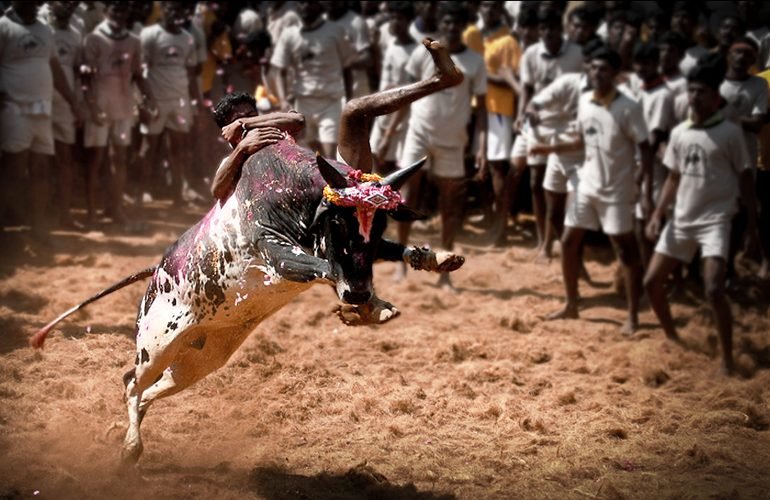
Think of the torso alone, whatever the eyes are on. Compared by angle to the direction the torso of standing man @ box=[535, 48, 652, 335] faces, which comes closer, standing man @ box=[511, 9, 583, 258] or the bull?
the bull

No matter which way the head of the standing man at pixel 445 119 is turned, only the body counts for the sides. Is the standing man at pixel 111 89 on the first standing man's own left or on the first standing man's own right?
on the first standing man's own right

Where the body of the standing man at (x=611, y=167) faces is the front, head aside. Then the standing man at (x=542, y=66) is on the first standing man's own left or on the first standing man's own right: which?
on the first standing man's own right

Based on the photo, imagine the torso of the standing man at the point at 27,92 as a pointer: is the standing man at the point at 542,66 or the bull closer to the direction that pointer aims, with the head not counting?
the bull

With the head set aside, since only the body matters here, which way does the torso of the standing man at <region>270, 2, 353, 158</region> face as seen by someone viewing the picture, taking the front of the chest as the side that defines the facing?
toward the camera

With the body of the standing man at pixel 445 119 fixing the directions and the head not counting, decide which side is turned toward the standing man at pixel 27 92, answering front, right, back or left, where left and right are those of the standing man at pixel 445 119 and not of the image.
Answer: right

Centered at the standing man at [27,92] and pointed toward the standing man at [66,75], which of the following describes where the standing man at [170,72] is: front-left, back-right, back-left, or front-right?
front-right

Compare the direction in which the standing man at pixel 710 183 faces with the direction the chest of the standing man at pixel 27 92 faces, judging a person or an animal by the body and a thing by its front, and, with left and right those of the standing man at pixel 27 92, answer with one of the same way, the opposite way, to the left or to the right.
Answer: to the right

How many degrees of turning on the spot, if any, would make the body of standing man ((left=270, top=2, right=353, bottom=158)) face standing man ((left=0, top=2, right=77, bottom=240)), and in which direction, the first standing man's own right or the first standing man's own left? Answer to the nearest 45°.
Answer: approximately 90° to the first standing man's own right

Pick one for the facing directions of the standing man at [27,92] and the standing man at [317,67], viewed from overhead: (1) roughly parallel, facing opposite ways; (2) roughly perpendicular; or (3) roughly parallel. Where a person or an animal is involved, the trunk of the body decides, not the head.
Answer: roughly parallel

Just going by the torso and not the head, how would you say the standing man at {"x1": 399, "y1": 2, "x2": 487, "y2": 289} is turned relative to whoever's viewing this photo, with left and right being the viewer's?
facing the viewer

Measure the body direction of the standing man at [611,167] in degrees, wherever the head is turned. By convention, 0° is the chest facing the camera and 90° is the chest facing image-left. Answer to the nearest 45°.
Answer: approximately 45°

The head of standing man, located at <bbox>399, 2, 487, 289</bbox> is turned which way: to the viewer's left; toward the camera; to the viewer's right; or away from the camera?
toward the camera

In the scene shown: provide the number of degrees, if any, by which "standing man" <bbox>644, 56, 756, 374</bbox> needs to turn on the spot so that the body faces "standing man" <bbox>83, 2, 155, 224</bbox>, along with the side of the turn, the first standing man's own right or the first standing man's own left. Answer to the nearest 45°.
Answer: approximately 45° to the first standing man's own right

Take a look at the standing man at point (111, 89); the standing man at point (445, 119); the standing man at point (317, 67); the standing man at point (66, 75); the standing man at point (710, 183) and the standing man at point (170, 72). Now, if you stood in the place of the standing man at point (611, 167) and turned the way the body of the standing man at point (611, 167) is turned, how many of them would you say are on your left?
1

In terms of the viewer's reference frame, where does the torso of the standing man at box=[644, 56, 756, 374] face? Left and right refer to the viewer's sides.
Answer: facing the viewer and to the left of the viewer

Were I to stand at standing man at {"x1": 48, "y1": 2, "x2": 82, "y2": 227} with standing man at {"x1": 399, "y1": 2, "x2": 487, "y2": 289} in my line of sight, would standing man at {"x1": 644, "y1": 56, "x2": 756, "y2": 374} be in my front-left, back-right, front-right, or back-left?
front-right

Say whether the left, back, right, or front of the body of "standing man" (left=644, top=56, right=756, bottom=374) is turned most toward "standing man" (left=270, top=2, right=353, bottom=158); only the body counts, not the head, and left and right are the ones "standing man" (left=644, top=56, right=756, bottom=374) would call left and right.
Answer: right

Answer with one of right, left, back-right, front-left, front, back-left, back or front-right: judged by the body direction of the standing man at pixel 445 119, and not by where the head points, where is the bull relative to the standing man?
front

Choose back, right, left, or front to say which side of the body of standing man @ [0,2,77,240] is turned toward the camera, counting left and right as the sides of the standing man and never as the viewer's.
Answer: front

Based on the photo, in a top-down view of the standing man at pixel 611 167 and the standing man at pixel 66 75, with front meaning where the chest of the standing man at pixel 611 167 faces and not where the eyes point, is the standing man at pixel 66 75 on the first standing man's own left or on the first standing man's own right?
on the first standing man's own right

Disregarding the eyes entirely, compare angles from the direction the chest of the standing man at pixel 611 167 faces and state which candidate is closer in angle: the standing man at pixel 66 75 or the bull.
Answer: the bull
